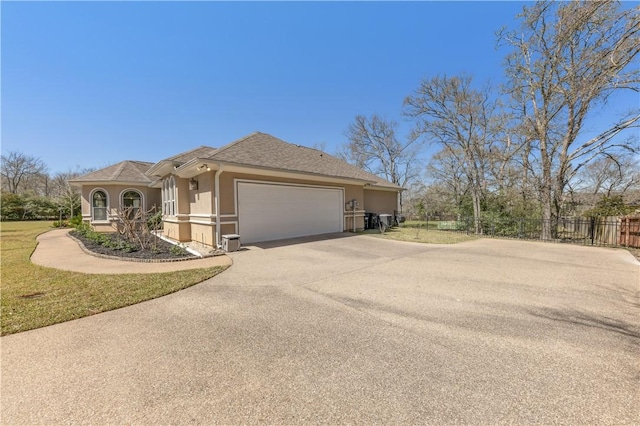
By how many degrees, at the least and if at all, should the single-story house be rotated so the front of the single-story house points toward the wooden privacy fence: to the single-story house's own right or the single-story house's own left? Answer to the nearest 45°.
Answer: approximately 90° to the single-story house's own left

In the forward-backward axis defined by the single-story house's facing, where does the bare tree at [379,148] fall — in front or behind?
behind

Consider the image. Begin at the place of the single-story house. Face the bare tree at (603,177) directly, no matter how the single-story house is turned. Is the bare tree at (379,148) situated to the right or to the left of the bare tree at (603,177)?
left

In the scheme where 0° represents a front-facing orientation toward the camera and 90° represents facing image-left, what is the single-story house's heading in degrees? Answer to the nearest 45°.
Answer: approximately 45°

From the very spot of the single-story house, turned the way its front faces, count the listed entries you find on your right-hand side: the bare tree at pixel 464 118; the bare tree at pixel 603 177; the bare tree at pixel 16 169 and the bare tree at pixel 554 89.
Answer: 1

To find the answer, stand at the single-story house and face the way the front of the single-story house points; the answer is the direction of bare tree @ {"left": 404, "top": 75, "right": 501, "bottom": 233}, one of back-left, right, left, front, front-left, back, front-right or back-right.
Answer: back-left

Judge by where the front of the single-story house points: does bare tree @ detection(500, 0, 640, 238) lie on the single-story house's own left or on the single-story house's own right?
on the single-story house's own left

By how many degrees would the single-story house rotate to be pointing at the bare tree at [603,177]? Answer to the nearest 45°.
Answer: approximately 135° to its left

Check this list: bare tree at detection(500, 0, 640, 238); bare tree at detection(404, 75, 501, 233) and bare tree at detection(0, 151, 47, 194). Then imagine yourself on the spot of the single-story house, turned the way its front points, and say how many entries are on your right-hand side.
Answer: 1

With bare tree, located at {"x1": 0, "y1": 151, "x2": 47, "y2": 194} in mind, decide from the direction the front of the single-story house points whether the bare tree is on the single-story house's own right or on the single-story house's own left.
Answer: on the single-story house's own right

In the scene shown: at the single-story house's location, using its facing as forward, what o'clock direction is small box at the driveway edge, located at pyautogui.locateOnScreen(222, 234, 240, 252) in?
The small box at the driveway edge is roughly at 11 o'clock from the single-story house.

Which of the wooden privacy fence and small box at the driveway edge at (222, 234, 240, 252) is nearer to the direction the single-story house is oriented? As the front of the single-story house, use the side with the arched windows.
the small box at the driveway edge
